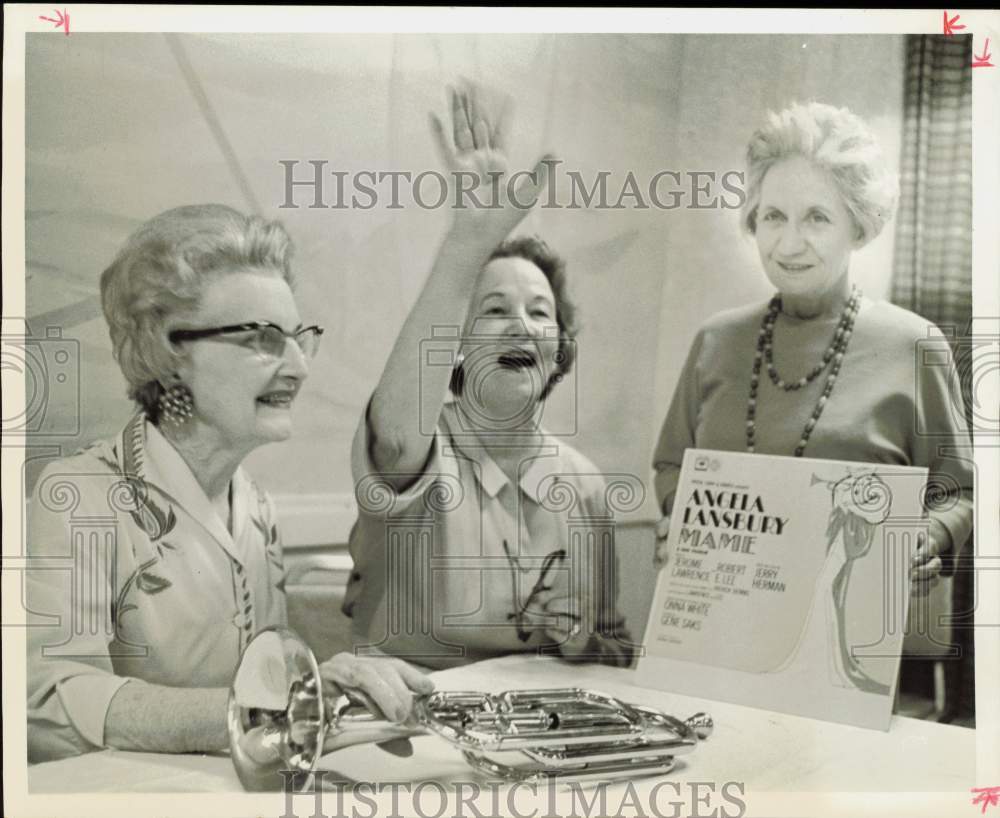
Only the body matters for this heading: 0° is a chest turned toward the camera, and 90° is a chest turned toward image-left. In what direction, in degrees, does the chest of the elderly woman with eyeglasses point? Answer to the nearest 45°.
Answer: approximately 315°

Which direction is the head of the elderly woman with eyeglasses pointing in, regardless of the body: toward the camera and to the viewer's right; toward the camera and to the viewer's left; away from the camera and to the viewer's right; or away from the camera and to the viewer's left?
toward the camera and to the viewer's right

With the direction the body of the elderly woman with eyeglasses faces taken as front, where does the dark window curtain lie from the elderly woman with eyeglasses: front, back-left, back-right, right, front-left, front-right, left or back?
front-left

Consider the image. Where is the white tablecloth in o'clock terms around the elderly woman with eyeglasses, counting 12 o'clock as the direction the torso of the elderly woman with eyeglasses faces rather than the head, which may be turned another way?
The white tablecloth is roughly at 11 o'clock from the elderly woman with eyeglasses.
